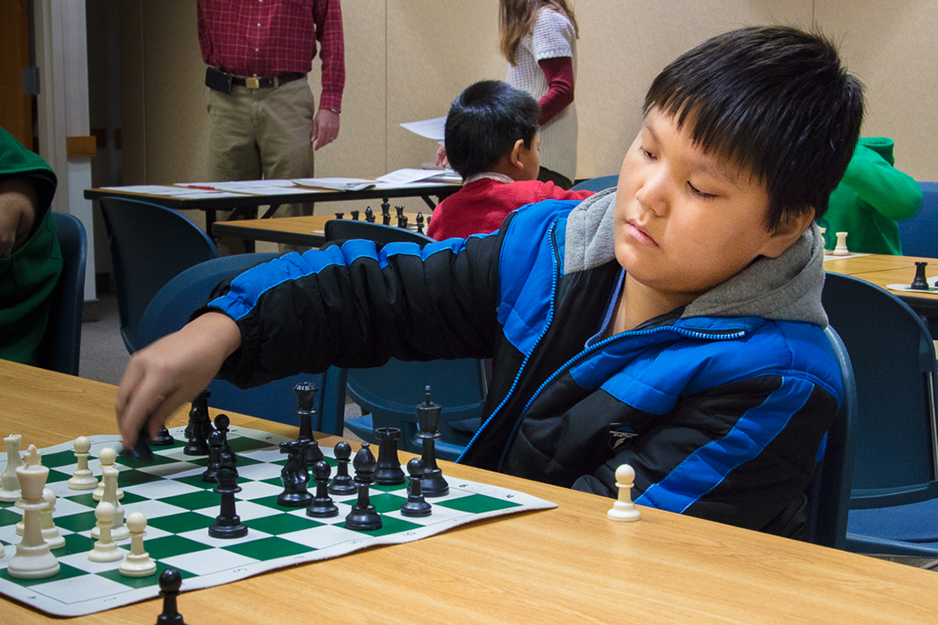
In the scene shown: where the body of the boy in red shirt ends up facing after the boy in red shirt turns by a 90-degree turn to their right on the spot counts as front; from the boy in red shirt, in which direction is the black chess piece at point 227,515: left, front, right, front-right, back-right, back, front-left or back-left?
front-right

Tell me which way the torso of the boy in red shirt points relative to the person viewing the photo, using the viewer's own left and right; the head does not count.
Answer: facing away from the viewer and to the right of the viewer

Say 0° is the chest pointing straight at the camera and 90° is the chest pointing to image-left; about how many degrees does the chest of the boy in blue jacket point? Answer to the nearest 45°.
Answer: approximately 45°

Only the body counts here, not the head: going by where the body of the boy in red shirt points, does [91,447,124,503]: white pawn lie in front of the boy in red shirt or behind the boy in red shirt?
behind

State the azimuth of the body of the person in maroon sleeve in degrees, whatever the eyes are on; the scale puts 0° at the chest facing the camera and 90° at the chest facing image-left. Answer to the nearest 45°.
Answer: approximately 0°
